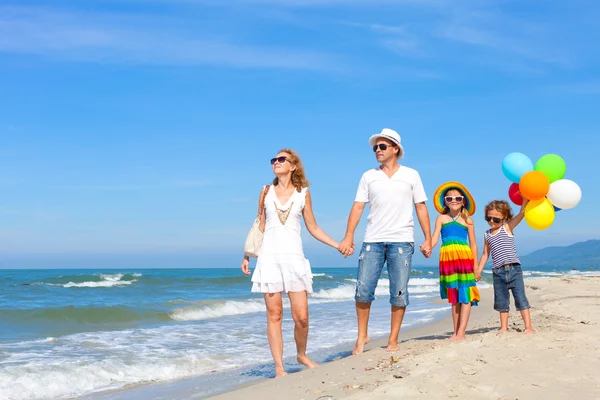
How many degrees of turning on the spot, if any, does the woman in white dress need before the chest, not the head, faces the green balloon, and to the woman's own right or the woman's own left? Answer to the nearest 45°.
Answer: approximately 135° to the woman's own left

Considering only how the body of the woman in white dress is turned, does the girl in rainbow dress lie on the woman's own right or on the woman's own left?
on the woman's own left

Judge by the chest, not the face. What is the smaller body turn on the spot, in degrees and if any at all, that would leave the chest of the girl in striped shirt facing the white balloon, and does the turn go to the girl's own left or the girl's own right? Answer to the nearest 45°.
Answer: approximately 90° to the girl's own left

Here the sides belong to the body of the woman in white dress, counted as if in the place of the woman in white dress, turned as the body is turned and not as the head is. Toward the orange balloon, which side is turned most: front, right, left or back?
left

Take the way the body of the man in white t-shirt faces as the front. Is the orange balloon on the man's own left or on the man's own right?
on the man's own left

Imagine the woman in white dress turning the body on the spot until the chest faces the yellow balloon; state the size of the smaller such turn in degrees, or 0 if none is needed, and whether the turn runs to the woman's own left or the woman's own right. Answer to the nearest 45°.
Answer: approximately 135° to the woman's own left

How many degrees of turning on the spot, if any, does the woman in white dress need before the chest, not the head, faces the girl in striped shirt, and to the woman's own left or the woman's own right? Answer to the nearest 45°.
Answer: approximately 135° to the woman's own left

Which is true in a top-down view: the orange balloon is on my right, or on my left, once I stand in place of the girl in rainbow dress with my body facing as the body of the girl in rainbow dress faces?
on my left
